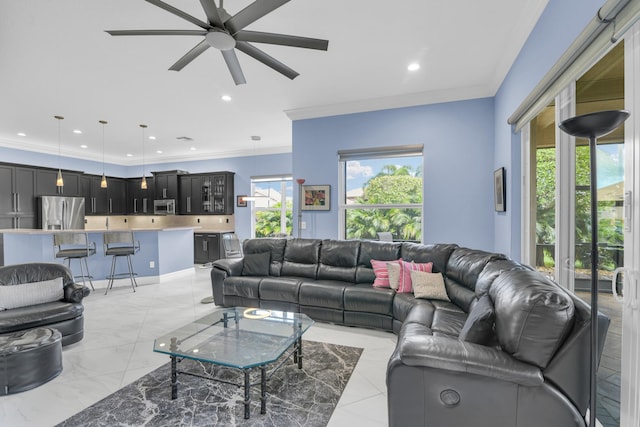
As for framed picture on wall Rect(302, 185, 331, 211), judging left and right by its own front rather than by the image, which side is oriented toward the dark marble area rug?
front

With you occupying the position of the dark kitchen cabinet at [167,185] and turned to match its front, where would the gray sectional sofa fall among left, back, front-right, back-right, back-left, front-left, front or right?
front-left

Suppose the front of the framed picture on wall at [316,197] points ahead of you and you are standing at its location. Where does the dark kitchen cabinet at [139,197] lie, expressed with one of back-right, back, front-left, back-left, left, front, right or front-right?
back-right

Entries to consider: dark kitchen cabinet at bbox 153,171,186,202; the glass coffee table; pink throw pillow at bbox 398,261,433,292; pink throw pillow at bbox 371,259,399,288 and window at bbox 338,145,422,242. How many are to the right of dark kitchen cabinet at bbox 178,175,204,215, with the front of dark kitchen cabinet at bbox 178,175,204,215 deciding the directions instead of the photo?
1

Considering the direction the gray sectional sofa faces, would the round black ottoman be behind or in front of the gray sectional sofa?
in front

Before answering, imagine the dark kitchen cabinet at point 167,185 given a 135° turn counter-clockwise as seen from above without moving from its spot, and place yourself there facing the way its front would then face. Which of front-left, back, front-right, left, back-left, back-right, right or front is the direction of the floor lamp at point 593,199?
right

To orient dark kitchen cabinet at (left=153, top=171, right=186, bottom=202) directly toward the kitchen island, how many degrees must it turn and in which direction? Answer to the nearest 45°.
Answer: approximately 45° to its left

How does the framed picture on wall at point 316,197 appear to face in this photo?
toward the camera

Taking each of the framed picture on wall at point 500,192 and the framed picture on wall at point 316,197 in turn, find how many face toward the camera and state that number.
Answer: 1

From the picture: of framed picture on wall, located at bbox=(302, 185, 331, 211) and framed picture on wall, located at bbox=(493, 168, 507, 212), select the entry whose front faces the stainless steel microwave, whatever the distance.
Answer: framed picture on wall, located at bbox=(493, 168, 507, 212)

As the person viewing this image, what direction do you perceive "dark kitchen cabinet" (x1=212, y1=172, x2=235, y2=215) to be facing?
facing the viewer and to the left of the viewer

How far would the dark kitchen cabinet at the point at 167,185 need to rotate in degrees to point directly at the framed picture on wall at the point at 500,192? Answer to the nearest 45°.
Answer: approximately 90° to its left

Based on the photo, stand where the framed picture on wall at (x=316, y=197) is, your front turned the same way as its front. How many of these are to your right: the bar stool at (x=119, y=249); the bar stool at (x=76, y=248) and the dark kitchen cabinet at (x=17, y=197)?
3

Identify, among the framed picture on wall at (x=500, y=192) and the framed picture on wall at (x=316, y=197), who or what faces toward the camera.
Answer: the framed picture on wall at (x=316, y=197)

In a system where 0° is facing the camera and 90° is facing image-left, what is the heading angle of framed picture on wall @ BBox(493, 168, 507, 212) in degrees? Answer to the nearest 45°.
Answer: approximately 90°
